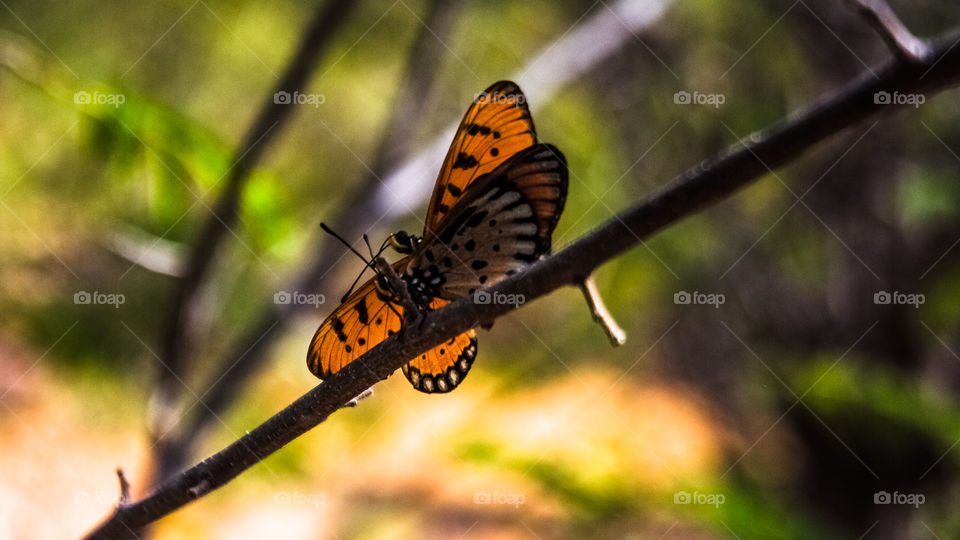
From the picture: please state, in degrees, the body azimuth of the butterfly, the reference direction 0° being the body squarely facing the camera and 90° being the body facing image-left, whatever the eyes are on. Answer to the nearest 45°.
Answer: approximately 90°
